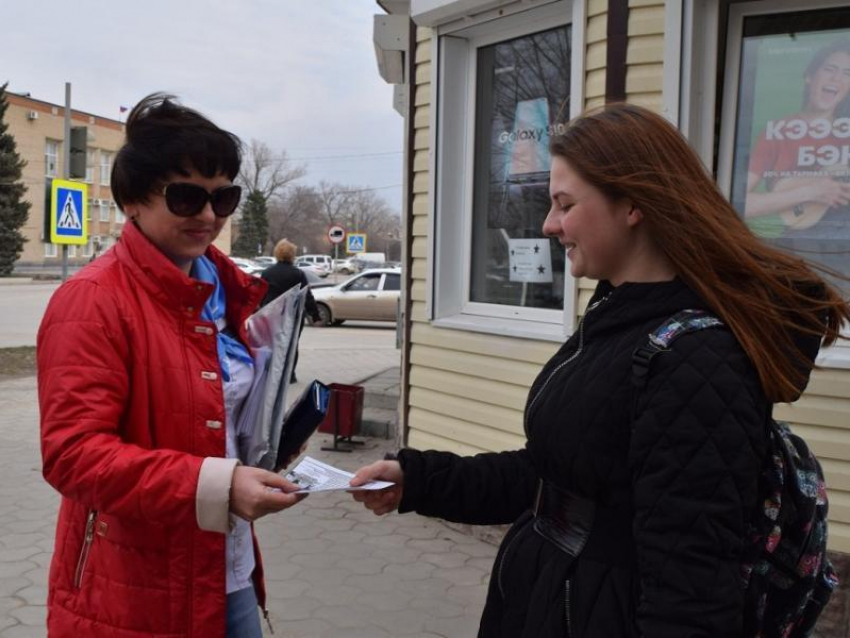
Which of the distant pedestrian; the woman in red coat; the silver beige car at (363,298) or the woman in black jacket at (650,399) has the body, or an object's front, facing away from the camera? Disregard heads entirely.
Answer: the distant pedestrian

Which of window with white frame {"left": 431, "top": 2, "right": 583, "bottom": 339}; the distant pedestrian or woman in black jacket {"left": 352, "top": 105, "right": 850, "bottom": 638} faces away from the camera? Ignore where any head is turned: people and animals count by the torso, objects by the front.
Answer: the distant pedestrian

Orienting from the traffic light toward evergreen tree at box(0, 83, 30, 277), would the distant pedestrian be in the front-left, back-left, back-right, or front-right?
back-right

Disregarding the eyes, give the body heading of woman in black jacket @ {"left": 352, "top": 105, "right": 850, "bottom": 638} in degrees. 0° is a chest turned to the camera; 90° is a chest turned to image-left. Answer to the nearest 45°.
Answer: approximately 90°

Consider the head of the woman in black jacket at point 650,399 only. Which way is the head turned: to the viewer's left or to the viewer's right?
to the viewer's left

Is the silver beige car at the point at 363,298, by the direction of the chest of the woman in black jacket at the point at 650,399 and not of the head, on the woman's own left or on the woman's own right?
on the woman's own right

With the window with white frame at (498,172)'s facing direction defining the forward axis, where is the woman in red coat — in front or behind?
in front

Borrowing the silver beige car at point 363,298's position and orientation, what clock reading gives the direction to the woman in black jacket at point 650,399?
The woman in black jacket is roughly at 9 o'clock from the silver beige car.

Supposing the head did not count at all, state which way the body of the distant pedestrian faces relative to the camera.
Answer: away from the camera

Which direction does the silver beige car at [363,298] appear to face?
to the viewer's left

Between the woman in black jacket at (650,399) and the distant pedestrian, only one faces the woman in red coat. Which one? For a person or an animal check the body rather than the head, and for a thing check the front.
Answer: the woman in black jacket

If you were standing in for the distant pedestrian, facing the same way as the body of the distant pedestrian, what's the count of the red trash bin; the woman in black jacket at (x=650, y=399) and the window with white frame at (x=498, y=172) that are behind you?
3

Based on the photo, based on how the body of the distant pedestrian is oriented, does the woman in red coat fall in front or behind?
behind

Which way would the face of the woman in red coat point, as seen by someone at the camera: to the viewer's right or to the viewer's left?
to the viewer's right

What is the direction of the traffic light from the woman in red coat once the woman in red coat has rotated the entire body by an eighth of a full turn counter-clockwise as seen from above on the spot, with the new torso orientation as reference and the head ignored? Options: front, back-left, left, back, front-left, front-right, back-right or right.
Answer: left

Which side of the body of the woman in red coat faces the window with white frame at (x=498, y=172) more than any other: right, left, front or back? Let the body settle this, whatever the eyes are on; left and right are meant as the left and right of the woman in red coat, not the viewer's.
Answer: left

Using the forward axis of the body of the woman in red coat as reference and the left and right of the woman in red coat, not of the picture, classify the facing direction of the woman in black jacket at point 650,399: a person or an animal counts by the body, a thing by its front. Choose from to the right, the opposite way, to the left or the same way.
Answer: the opposite way
